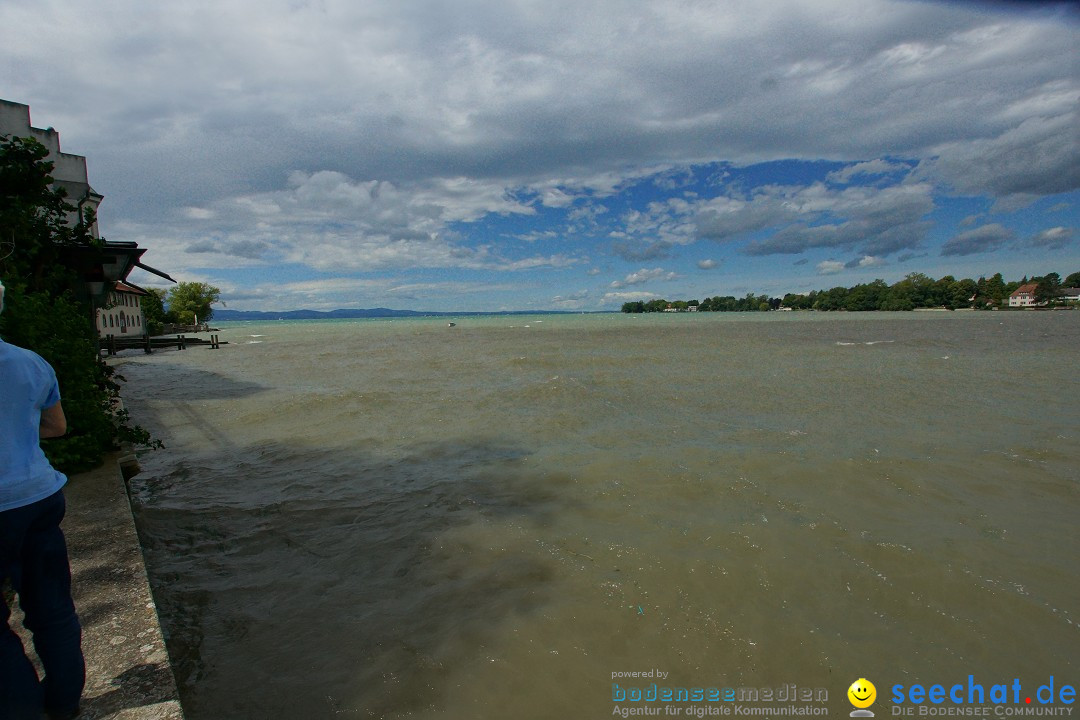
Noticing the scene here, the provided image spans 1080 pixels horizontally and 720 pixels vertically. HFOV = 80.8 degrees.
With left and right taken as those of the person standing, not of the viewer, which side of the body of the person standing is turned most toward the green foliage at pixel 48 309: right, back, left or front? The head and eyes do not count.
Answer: front

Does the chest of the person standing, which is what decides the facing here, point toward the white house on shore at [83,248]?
yes

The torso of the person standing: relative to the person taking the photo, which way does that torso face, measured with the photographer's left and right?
facing away from the viewer
